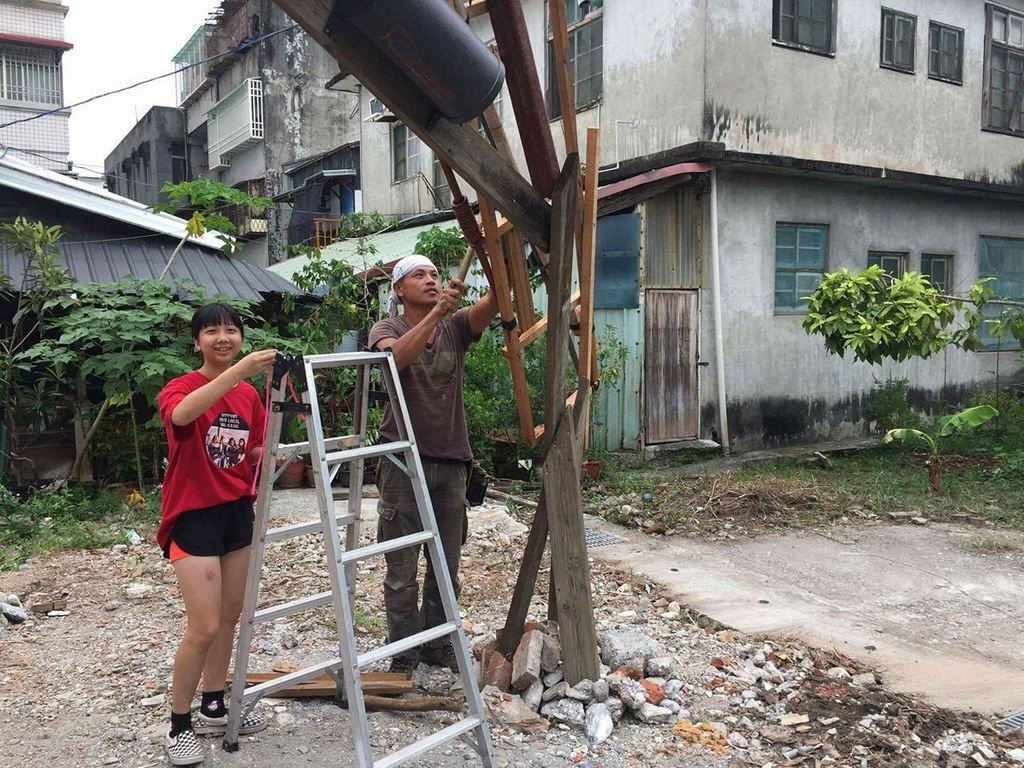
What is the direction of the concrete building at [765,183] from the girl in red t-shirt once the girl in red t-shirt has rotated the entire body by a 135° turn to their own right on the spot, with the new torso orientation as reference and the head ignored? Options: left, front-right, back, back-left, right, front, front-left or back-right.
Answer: back-right

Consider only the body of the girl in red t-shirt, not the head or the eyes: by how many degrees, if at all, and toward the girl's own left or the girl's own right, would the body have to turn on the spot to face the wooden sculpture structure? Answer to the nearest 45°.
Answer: approximately 45° to the girl's own left

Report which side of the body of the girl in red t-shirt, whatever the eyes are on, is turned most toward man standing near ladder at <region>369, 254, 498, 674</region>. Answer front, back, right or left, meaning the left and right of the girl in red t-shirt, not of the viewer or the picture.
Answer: left

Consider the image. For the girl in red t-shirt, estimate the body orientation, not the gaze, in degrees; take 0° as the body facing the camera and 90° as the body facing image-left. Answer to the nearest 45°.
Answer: approximately 315°

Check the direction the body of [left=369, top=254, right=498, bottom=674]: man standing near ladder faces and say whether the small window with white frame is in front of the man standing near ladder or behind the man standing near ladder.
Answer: behind

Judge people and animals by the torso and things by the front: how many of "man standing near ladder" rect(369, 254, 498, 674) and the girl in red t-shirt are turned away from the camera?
0
